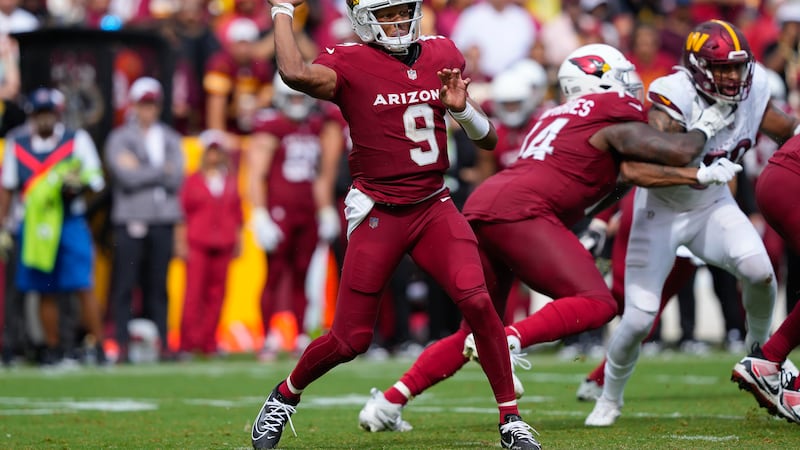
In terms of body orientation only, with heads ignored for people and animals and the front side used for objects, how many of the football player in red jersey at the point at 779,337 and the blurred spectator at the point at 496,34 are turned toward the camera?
1

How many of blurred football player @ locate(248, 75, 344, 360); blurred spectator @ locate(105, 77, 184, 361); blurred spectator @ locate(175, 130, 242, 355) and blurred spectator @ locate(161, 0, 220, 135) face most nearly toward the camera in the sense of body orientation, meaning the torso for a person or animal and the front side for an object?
4

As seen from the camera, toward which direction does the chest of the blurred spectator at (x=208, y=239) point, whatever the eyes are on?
toward the camera

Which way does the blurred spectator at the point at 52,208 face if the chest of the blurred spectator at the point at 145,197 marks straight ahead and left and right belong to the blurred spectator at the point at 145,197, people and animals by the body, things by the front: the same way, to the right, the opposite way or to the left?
the same way

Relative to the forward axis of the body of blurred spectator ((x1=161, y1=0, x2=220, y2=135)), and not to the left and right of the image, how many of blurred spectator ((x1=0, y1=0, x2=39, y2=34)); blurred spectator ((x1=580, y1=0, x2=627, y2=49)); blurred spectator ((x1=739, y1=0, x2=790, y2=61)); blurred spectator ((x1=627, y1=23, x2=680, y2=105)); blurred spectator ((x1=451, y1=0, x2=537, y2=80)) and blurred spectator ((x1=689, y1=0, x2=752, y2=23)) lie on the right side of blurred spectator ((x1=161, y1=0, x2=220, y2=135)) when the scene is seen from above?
1

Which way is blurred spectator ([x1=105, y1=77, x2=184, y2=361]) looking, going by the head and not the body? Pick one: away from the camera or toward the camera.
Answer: toward the camera

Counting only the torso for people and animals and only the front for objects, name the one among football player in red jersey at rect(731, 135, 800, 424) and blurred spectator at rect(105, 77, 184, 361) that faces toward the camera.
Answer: the blurred spectator

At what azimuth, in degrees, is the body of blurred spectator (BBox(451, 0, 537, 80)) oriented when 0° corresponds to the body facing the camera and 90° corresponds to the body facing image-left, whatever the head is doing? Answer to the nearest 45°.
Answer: approximately 0°

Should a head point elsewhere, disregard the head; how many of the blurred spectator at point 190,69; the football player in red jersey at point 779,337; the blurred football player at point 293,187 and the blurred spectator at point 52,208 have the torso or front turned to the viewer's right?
1

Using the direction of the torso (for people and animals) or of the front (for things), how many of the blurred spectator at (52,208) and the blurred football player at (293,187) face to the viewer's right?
0

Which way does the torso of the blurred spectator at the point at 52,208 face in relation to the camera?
toward the camera

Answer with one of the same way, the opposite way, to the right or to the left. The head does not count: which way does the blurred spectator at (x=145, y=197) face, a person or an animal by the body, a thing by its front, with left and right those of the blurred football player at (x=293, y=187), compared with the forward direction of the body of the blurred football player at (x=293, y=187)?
the same way

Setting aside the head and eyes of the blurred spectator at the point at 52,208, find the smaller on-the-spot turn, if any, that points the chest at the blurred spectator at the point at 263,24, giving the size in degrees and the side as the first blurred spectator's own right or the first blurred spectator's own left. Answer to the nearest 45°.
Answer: approximately 135° to the first blurred spectator's own left

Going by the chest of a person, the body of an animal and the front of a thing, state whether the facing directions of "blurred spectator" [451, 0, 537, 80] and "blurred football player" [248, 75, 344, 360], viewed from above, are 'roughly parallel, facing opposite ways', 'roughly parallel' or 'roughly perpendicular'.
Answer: roughly parallel

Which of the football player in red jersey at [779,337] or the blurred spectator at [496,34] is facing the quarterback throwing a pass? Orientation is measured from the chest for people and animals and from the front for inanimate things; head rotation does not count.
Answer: the blurred spectator

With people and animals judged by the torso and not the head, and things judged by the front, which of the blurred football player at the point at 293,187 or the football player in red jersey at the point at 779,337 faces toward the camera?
the blurred football player
